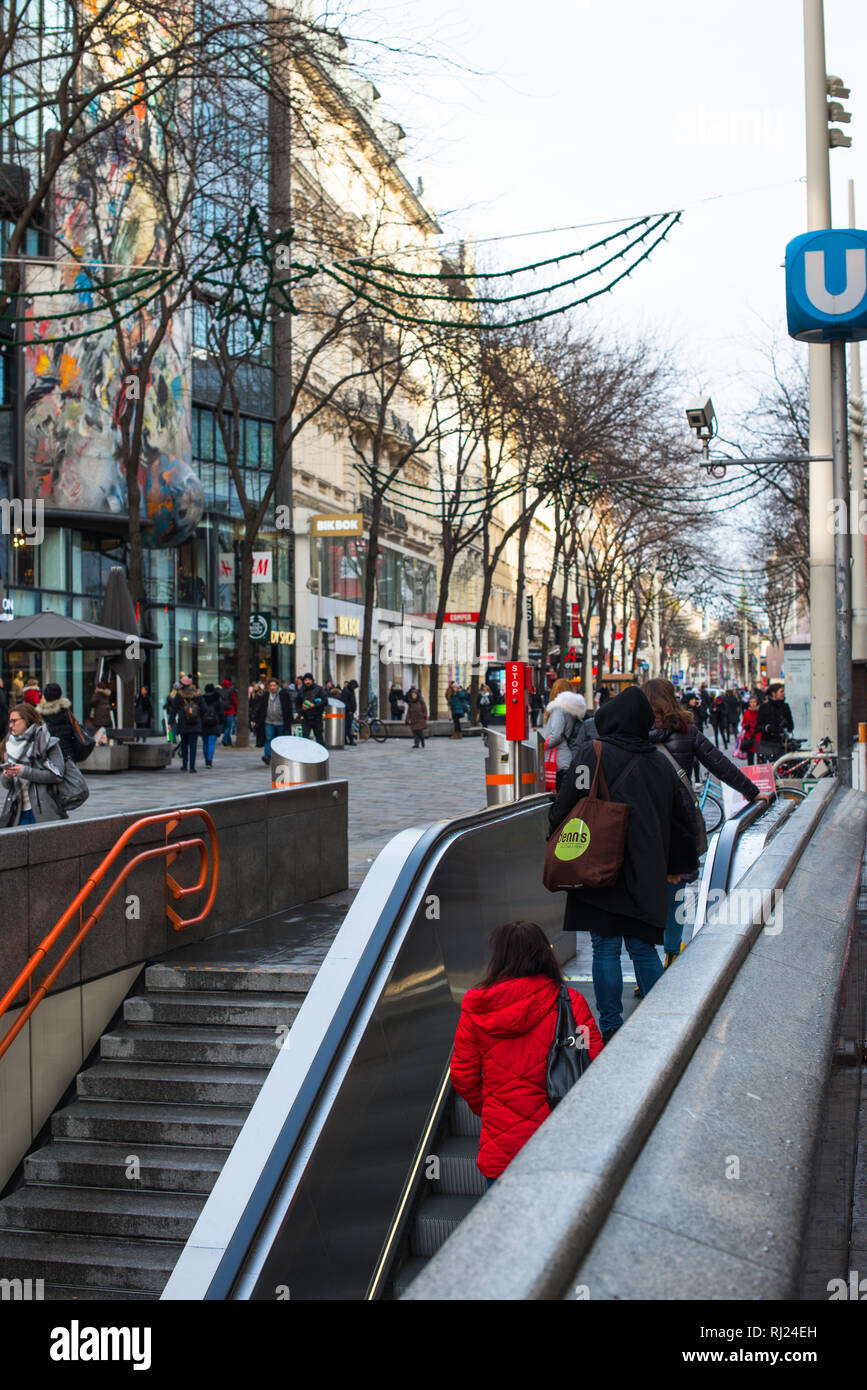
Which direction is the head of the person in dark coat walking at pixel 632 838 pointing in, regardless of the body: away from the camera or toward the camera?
away from the camera

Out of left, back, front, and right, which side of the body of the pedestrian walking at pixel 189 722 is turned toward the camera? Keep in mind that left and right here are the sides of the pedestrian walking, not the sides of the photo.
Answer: back

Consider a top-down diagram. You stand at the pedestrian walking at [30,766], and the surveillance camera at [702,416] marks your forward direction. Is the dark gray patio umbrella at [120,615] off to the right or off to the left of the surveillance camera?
left

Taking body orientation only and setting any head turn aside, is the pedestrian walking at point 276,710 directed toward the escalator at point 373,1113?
yes
